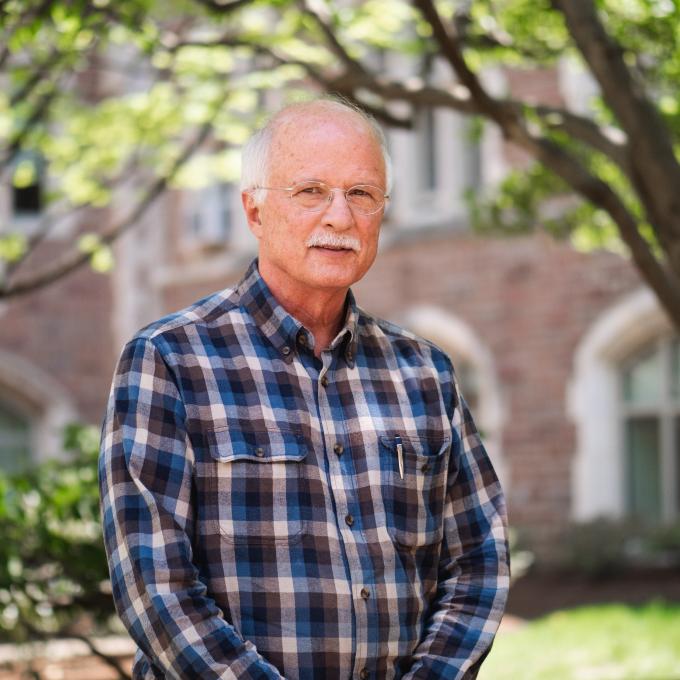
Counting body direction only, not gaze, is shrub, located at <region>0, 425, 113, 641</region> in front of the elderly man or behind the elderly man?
behind

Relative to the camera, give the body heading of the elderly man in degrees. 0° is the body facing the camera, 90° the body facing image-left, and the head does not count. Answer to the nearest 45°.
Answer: approximately 315°

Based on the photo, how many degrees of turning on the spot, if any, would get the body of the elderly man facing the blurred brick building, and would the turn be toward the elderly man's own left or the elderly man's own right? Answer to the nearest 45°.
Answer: approximately 135° to the elderly man's own left

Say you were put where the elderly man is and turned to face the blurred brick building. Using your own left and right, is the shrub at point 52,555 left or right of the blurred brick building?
left
